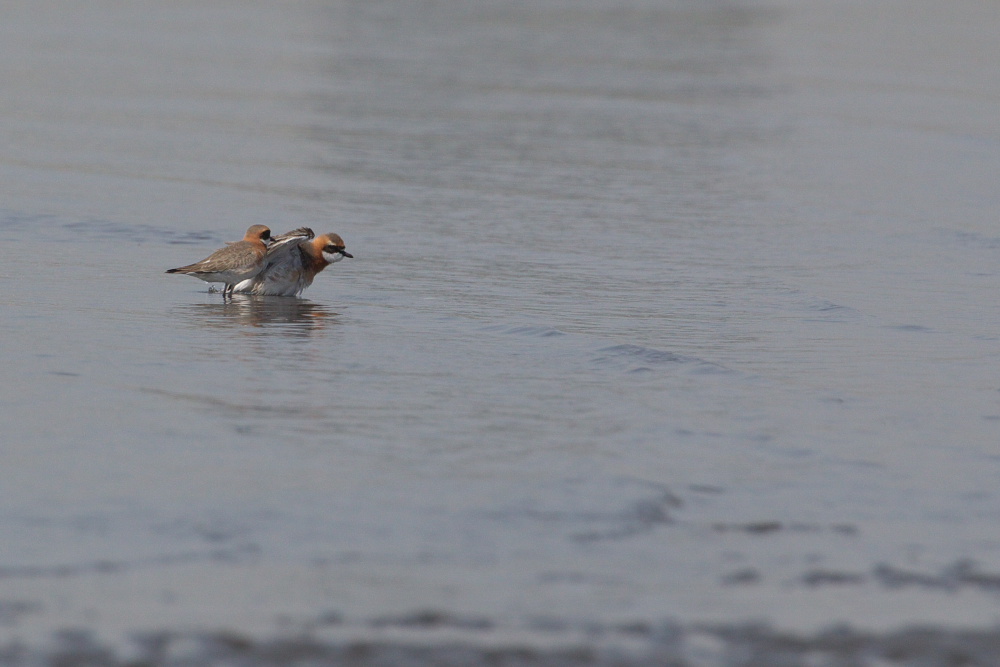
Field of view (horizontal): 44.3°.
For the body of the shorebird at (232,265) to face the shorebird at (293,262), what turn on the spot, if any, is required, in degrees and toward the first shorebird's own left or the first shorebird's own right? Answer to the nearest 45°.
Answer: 0° — it already faces it

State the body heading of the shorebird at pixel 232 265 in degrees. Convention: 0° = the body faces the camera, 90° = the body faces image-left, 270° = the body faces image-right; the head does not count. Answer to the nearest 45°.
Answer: approximately 270°

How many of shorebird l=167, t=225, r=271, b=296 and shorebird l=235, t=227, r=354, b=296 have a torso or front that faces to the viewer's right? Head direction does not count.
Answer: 2

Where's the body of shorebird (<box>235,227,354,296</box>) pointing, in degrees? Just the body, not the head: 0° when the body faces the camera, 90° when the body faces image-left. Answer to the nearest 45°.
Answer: approximately 270°

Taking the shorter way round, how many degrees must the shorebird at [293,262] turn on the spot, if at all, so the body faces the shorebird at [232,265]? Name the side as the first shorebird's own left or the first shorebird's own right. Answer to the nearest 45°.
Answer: approximately 180°
